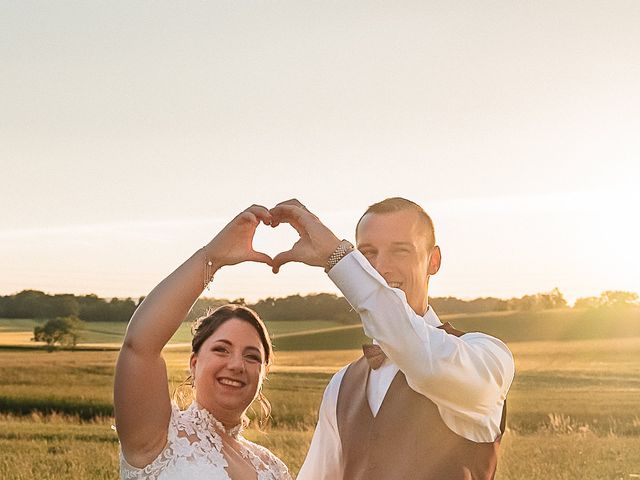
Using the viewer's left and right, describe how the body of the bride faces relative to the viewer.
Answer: facing the viewer and to the right of the viewer

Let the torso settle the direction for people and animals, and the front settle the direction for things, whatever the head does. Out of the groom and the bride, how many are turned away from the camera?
0

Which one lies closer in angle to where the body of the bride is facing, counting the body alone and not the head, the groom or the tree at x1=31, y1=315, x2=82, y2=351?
the groom

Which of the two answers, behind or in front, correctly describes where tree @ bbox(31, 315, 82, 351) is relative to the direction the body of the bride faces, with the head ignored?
behind

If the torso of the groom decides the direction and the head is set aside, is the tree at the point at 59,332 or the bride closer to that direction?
the bride

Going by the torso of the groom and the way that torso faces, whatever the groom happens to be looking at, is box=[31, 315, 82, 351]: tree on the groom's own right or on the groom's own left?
on the groom's own right

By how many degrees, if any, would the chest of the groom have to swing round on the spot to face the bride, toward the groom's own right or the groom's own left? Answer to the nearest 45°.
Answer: approximately 45° to the groom's own right
